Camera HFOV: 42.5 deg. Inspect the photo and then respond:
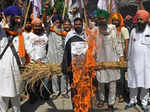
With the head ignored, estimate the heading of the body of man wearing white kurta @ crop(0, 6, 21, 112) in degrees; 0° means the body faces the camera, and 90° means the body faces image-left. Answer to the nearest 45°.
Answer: approximately 315°

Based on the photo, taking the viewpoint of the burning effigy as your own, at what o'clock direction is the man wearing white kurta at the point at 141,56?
The man wearing white kurta is roughly at 8 o'clock from the burning effigy.

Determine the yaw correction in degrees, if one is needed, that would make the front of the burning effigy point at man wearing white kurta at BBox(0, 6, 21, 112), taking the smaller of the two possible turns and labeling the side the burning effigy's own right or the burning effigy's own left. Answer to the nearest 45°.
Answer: approximately 90° to the burning effigy's own right

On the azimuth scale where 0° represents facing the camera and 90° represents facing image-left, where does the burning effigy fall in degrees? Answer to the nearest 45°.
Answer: approximately 0°

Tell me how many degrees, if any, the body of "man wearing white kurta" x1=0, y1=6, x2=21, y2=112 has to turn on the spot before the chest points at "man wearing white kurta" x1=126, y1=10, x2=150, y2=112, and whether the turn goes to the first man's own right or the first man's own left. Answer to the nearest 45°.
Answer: approximately 45° to the first man's own left
